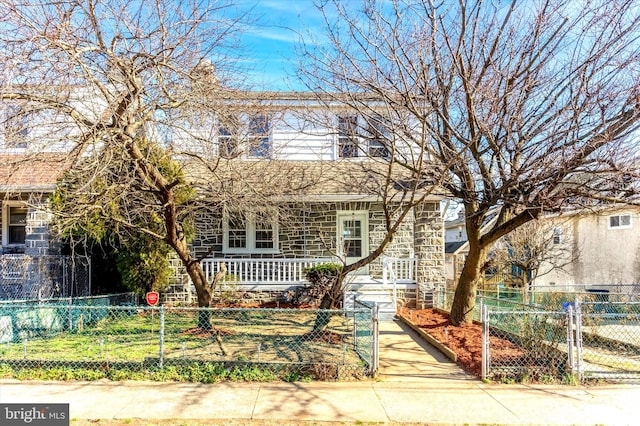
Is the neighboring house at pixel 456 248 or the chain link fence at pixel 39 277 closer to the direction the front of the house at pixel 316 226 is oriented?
the chain link fence

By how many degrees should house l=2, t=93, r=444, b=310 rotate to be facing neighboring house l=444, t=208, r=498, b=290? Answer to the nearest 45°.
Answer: approximately 135° to its left

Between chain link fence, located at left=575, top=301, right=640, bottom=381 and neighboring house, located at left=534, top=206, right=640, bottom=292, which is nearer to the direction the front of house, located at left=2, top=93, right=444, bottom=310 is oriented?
the chain link fence

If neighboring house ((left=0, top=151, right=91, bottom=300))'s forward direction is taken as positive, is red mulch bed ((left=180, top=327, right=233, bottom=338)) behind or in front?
in front

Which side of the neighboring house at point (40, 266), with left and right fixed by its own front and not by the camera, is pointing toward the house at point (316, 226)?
left

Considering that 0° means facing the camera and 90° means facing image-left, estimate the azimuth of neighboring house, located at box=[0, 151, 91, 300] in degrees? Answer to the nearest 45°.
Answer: approximately 0°

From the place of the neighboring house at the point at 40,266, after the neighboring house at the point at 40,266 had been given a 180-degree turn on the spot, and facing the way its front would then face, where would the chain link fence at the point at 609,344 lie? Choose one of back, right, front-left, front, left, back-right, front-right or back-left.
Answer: back-right

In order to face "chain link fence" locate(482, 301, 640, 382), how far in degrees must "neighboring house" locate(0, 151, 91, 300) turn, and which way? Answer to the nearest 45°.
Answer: approximately 45° to its left

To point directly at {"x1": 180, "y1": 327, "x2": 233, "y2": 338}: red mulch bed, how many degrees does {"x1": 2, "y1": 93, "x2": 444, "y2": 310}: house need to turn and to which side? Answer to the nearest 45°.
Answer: approximately 45° to its right

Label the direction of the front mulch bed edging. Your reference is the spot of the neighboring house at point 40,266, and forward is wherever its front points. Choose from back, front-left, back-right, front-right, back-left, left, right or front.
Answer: front-left

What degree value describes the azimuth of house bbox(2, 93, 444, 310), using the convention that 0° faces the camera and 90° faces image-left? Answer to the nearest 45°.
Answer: approximately 0°

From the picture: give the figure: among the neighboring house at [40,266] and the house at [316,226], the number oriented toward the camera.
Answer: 2
